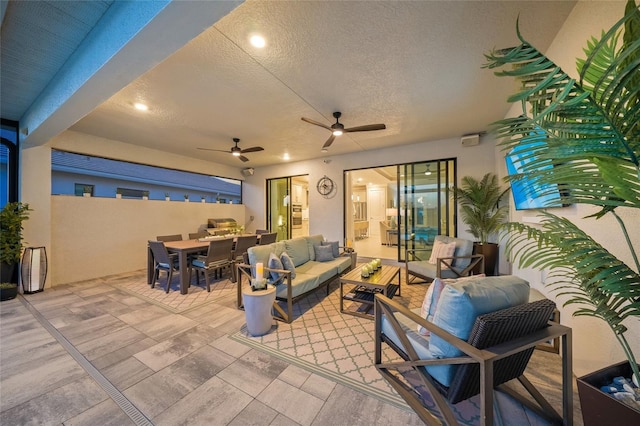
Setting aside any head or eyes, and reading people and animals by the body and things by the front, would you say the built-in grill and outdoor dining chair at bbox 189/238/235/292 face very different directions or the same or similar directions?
very different directions

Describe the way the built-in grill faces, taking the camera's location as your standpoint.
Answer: facing the viewer and to the right of the viewer

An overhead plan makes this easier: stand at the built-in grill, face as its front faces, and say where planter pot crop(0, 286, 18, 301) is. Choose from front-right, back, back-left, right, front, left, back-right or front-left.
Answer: right

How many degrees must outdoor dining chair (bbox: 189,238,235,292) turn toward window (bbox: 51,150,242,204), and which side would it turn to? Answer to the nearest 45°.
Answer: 0° — it already faces it

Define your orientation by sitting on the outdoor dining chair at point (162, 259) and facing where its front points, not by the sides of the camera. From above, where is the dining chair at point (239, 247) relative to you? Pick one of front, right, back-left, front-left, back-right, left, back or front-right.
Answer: front-right

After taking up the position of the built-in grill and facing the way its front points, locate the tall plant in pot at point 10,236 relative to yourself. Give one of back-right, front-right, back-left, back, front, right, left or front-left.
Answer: right

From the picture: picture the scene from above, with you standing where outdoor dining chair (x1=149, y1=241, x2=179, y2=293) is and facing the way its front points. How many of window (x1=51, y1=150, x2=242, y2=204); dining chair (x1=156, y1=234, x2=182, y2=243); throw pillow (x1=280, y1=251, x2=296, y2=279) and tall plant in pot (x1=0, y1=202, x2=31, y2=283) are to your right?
1

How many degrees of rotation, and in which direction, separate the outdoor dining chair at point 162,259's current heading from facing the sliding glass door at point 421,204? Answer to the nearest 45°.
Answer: approximately 45° to its right

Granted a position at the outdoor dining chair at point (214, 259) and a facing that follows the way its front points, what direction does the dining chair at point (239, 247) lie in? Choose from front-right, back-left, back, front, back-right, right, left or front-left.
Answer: right

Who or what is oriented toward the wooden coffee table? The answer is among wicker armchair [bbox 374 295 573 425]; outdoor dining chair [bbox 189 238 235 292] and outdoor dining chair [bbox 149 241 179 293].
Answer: the wicker armchair

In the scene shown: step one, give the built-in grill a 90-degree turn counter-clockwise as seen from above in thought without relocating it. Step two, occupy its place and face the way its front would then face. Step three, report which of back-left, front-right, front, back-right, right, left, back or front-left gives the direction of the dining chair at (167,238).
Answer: back

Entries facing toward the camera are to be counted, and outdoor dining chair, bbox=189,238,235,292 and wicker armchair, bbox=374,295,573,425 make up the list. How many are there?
0

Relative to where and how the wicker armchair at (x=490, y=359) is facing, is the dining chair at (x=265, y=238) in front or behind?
in front

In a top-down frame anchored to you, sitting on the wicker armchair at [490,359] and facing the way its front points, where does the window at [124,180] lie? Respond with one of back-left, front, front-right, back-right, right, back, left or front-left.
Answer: front-left

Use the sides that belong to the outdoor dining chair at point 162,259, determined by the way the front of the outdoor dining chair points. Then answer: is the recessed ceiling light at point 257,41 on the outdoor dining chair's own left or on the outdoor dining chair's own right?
on the outdoor dining chair's own right

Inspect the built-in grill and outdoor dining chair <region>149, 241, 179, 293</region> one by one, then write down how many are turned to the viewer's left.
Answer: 0
